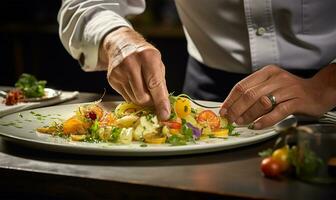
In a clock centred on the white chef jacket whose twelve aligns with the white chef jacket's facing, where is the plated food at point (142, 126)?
The plated food is roughly at 1 o'clock from the white chef jacket.

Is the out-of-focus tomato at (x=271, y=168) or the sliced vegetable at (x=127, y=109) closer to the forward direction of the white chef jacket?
the out-of-focus tomato

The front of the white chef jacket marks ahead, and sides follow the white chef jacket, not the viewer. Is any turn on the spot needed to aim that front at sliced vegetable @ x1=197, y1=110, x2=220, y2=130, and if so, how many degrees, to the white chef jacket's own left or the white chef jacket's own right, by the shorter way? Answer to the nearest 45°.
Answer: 0° — it already faces it

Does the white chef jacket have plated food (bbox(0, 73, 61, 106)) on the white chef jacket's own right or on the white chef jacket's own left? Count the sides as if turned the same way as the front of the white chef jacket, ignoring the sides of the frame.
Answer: on the white chef jacket's own right

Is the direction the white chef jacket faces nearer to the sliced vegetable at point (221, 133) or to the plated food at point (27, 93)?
the sliced vegetable

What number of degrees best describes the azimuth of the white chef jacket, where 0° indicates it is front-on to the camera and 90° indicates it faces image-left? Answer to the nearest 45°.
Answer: approximately 0°

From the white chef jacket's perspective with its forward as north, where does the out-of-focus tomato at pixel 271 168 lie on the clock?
The out-of-focus tomato is roughly at 12 o'clock from the white chef jacket.
